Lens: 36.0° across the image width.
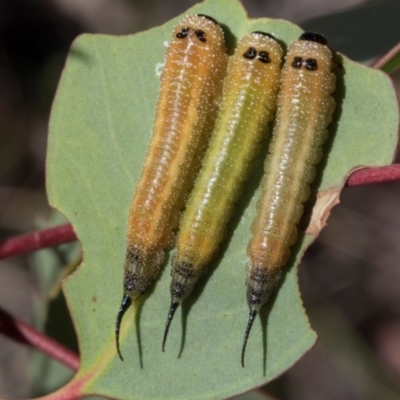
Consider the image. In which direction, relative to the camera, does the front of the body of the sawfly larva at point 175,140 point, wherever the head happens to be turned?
away from the camera

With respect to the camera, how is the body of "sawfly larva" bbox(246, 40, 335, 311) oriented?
away from the camera

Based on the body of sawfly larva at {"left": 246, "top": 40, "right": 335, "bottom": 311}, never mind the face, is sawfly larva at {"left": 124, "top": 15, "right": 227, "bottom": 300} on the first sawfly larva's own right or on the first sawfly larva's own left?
on the first sawfly larva's own left

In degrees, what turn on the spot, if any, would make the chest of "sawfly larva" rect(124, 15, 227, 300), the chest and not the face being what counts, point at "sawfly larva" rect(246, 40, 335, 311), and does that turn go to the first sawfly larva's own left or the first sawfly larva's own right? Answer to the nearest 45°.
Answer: approximately 90° to the first sawfly larva's own right

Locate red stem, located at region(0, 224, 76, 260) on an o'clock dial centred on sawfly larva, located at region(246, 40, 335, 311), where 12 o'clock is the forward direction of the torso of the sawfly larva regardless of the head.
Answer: The red stem is roughly at 8 o'clock from the sawfly larva.

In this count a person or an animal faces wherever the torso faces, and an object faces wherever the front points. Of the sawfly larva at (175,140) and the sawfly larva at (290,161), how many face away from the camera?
2

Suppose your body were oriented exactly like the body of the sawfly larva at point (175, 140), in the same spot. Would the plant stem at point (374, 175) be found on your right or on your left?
on your right
